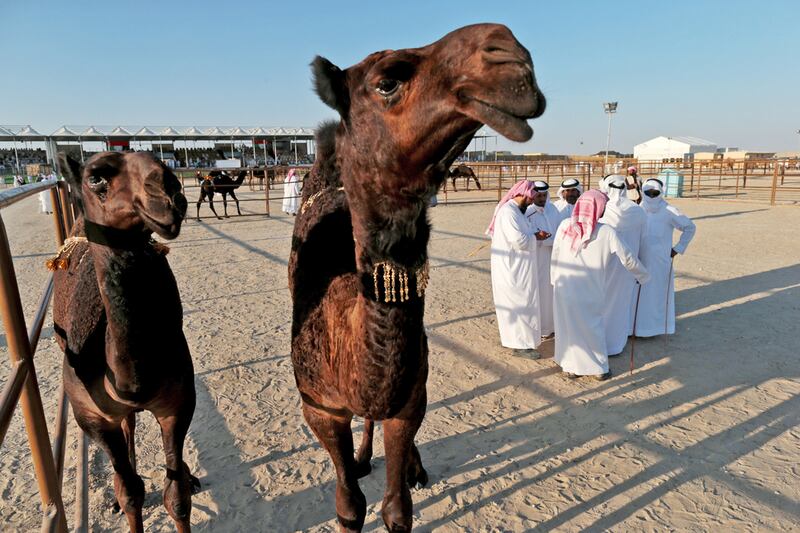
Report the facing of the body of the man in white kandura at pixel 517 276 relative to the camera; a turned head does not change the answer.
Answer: to the viewer's right

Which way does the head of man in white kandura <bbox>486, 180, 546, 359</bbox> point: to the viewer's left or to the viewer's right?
to the viewer's right

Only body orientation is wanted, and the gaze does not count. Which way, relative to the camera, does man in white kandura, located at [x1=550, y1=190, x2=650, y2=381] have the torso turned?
away from the camera

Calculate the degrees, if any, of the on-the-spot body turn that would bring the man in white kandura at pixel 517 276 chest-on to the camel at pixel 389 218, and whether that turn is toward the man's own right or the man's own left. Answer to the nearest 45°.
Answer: approximately 90° to the man's own right

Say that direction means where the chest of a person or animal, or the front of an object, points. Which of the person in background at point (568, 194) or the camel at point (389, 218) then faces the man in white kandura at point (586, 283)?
the person in background

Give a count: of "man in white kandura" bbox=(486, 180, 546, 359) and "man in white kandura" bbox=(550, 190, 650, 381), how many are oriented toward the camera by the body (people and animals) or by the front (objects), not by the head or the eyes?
0

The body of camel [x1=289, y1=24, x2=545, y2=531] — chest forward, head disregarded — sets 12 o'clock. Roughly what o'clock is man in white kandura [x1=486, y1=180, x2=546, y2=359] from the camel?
The man in white kandura is roughly at 8 o'clock from the camel.

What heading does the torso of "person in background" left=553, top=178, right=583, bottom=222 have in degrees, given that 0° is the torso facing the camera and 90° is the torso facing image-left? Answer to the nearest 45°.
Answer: approximately 0°

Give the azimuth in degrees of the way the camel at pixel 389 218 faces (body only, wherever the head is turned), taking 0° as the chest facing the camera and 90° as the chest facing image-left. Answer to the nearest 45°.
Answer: approximately 315°

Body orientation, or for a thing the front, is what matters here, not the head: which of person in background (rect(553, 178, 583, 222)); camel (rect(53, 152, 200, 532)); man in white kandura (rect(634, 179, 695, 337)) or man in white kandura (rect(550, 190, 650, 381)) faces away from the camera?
man in white kandura (rect(550, 190, 650, 381))

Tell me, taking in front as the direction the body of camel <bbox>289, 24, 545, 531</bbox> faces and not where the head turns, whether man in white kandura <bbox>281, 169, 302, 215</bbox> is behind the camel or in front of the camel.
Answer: behind

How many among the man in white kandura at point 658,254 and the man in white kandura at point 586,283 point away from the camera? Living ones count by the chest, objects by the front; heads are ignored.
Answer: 1

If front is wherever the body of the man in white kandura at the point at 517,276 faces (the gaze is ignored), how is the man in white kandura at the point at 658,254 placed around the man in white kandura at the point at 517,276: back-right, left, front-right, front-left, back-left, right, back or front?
front-left

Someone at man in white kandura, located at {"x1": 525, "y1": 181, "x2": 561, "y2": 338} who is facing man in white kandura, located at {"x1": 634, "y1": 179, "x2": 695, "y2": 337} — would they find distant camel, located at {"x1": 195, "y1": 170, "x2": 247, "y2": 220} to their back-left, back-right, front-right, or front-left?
back-left

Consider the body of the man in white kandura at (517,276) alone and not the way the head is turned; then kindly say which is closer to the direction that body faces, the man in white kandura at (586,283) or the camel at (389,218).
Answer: the man in white kandura

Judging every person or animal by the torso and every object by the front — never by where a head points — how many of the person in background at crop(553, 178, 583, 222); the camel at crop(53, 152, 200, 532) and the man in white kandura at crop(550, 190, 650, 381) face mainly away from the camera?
1

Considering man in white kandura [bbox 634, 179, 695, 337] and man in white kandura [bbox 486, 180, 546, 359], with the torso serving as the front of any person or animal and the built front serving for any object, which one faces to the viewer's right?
man in white kandura [bbox 486, 180, 546, 359]
